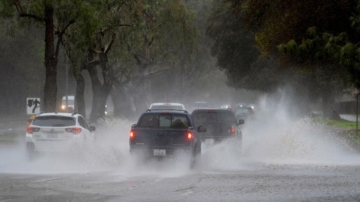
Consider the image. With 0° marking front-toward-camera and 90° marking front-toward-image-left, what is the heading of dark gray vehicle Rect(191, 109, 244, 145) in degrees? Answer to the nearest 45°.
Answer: approximately 180°

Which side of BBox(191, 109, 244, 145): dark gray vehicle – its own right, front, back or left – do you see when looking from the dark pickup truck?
back

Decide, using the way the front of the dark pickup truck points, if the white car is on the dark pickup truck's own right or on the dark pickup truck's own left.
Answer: on the dark pickup truck's own left

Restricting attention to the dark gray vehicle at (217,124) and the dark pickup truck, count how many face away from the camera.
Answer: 2

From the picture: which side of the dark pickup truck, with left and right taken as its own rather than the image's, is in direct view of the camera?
back

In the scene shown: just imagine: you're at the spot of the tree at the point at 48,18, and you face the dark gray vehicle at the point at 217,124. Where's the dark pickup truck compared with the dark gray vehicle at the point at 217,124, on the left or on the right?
right

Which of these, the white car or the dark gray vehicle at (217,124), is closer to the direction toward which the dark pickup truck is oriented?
the dark gray vehicle

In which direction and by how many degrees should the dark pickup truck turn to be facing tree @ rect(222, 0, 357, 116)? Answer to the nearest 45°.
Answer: approximately 45° to its right
